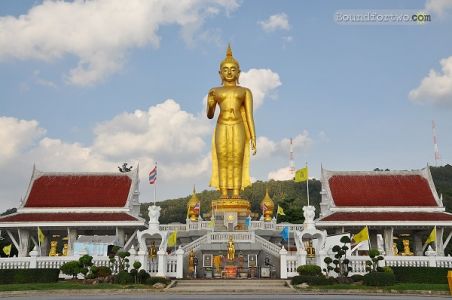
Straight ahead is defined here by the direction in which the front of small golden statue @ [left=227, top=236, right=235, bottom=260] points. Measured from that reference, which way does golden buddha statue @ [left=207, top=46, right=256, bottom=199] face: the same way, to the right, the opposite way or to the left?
the same way

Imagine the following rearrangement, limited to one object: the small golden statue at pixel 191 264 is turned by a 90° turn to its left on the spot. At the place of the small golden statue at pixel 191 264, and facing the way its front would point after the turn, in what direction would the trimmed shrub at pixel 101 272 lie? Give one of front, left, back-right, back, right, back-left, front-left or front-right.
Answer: back-right

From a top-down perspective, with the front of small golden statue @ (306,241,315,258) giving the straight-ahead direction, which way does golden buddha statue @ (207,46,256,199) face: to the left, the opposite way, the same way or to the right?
the same way

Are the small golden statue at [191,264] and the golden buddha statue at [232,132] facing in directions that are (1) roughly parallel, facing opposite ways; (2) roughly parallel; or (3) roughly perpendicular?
roughly parallel

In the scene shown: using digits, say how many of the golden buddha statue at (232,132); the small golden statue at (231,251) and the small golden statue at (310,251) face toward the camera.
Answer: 3

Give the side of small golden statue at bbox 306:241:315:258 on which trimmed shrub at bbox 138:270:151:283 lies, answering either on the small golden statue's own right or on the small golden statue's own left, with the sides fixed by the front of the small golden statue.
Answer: on the small golden statue's own right

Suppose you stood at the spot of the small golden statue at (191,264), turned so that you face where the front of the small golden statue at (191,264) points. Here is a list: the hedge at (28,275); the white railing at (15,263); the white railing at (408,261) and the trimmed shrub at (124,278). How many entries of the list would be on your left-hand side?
1

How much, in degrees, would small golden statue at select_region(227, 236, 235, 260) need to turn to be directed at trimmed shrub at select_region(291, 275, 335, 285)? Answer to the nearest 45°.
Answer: approximately 45° to its left

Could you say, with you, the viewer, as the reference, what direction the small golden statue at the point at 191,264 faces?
facing the viewer

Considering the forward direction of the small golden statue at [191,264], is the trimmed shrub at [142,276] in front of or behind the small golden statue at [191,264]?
in front

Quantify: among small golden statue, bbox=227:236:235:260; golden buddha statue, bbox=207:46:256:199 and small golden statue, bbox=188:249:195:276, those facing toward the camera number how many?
3

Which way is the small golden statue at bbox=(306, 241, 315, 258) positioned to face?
toward the camera

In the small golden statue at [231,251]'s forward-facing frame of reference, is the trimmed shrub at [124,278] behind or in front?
in front

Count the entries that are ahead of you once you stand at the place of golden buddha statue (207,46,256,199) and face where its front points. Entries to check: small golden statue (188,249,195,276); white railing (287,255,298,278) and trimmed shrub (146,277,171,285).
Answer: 3

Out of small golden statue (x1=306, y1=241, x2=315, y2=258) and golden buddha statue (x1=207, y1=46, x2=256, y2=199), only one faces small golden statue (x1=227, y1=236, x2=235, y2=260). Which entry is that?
the golden buddha statue
